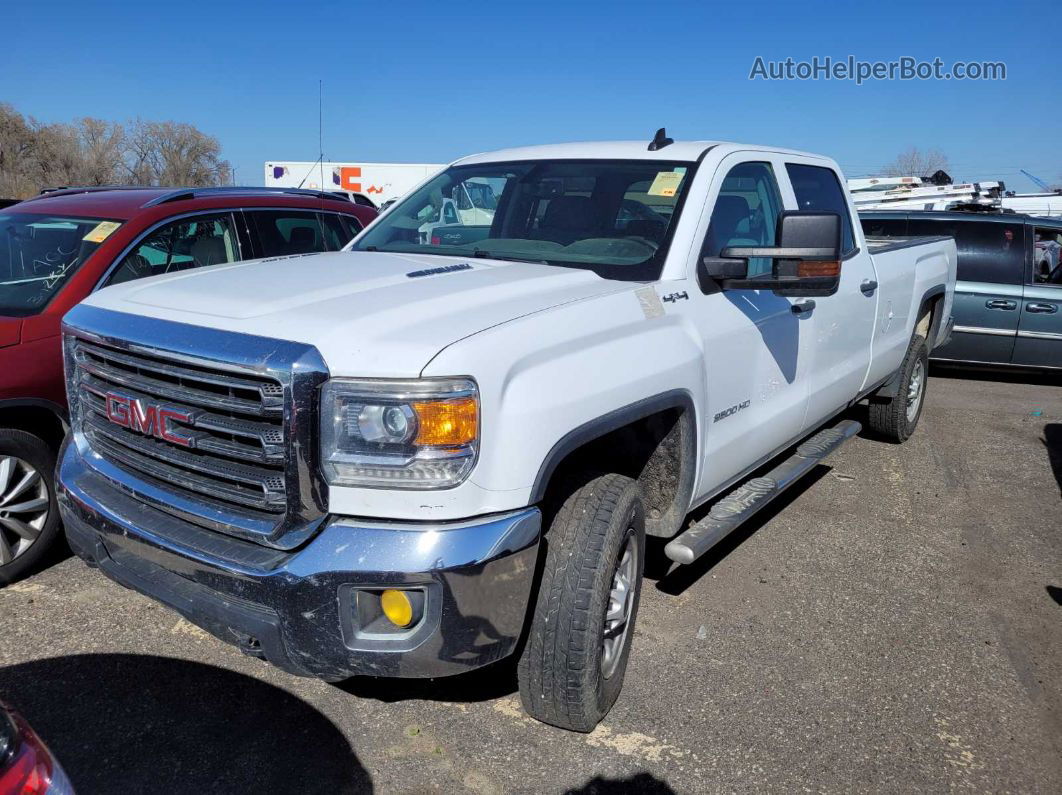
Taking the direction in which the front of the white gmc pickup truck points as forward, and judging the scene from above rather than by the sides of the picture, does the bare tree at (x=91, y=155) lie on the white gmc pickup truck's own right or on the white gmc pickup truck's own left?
on the white gmc pickup truck's own right

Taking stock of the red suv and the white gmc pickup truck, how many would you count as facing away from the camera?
0

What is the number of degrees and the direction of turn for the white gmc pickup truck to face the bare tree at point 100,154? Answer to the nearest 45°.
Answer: approximately 90° to its right

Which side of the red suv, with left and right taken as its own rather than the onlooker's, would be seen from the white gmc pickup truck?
left

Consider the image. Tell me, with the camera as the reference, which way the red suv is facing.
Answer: facing the viewer and to the left of the viewer

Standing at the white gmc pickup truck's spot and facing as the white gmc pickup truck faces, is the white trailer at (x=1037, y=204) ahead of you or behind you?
behind

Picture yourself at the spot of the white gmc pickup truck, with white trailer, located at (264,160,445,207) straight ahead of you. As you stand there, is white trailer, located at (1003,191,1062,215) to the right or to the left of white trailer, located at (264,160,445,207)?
right

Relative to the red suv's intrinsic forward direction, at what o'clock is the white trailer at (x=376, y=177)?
The white trailer is roughly at 5 o'clock from the red suv.

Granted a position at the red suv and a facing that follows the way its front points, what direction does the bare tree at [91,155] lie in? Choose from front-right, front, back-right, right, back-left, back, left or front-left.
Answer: back-right

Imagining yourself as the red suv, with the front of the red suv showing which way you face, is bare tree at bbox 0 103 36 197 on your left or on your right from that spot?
on your right
